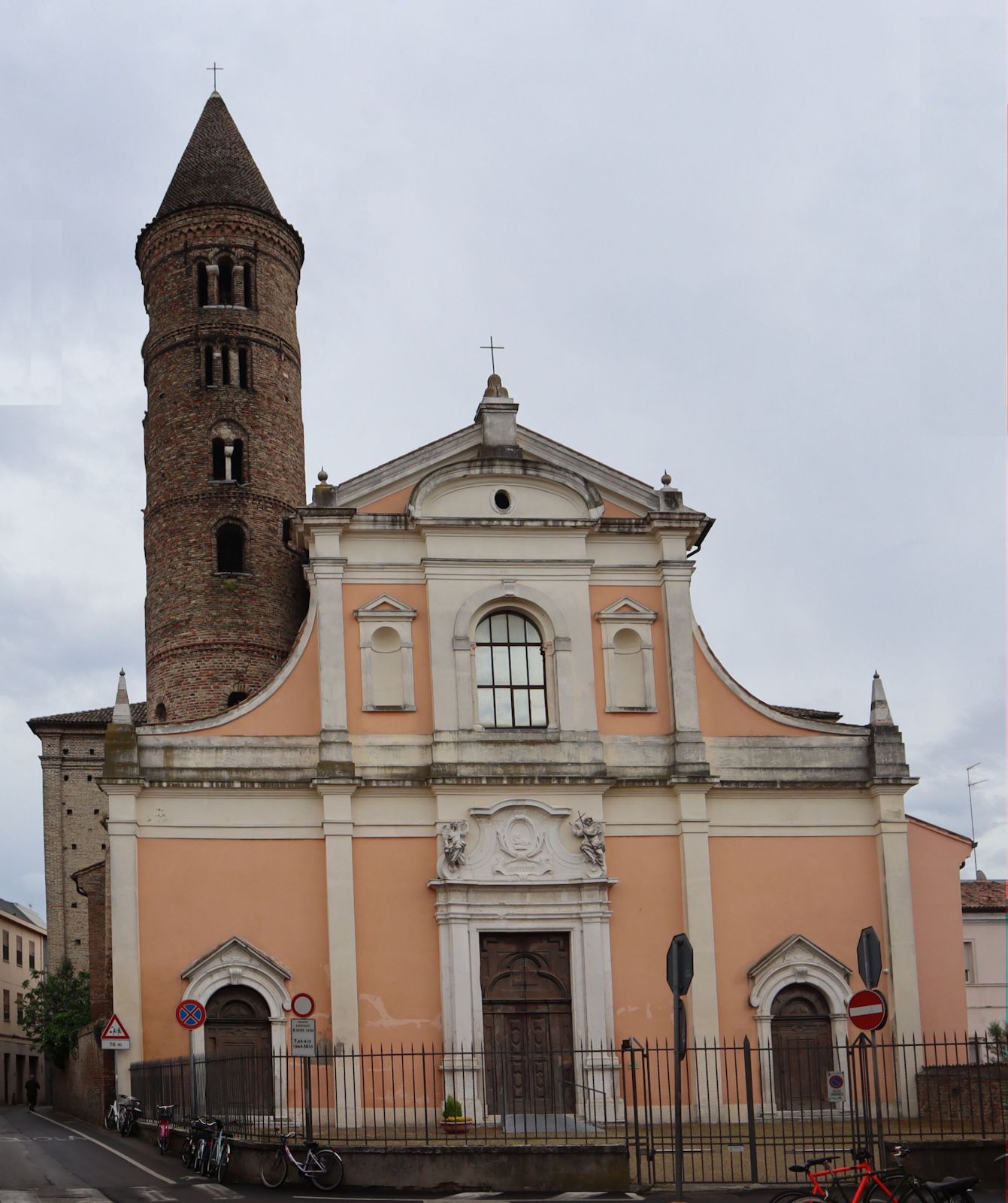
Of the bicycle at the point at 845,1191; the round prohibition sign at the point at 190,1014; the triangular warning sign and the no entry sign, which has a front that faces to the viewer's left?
the bicycle

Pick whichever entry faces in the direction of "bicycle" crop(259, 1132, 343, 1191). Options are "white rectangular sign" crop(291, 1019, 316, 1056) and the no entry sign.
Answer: the white rectangular sign

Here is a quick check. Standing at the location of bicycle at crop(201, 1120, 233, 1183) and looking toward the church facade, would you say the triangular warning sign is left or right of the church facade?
left

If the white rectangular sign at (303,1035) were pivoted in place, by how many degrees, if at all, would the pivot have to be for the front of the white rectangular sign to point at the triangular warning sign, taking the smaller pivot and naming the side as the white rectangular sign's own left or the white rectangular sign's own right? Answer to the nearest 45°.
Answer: approximately 135° to the white rectangular sign's own right

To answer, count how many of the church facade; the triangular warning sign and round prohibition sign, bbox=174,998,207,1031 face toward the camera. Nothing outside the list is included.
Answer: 3

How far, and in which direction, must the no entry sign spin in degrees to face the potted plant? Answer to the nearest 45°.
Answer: approximately 135° to its right

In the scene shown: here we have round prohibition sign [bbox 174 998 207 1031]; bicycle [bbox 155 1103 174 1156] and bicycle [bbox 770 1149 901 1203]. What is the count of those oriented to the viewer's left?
1

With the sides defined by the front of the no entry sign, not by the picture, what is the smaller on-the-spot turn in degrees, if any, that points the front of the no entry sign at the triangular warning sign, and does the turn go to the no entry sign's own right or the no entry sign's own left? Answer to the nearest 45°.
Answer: approximately 135° to the no entry sign's own right

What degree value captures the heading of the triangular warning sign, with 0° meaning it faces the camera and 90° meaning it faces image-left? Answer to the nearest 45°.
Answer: approximately 0°

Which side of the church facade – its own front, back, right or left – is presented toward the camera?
front

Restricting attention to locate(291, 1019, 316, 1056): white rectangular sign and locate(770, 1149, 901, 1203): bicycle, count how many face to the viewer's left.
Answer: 0
